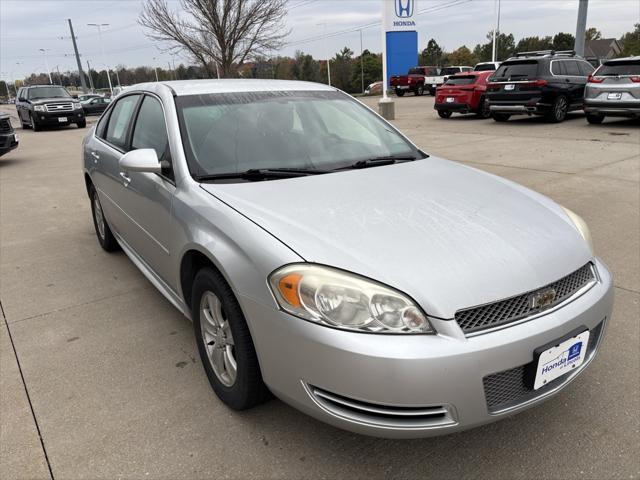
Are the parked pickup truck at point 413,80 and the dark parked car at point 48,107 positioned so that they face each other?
no

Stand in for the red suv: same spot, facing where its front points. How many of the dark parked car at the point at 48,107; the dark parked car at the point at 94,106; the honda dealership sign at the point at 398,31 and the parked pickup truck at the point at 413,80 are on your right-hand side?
0

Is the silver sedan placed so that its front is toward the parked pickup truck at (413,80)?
no

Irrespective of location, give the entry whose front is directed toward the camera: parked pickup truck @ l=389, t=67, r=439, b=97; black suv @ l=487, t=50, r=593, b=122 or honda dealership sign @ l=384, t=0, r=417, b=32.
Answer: the honda dealership sign

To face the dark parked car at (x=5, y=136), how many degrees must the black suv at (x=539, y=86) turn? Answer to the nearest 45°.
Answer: approximately 180°

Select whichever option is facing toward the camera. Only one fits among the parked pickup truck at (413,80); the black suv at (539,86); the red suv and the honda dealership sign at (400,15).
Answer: the honda dealership sign

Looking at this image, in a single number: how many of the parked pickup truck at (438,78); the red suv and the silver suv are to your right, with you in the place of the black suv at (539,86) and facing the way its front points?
1

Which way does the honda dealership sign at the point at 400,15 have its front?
toward the camera

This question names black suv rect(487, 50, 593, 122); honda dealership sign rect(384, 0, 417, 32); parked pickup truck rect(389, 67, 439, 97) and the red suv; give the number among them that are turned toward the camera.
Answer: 1

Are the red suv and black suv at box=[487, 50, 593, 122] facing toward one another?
no

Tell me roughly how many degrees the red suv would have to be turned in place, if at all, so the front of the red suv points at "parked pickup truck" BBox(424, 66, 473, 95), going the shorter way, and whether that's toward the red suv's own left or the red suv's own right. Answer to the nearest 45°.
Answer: approximately 45° to the red suv's own left

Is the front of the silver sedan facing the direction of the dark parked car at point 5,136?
no

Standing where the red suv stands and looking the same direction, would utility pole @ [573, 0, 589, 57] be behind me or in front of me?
in front

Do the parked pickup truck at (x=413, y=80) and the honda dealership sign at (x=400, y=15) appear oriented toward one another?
no

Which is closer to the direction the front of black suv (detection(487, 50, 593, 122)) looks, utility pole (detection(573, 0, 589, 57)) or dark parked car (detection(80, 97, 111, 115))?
the utility pole

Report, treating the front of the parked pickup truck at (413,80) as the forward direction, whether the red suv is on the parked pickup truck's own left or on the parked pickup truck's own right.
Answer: on the parked pickup truck's own right

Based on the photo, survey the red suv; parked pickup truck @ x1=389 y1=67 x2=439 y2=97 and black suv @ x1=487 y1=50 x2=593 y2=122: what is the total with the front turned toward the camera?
0

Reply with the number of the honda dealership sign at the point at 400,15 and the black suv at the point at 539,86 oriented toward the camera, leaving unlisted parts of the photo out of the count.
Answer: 1
